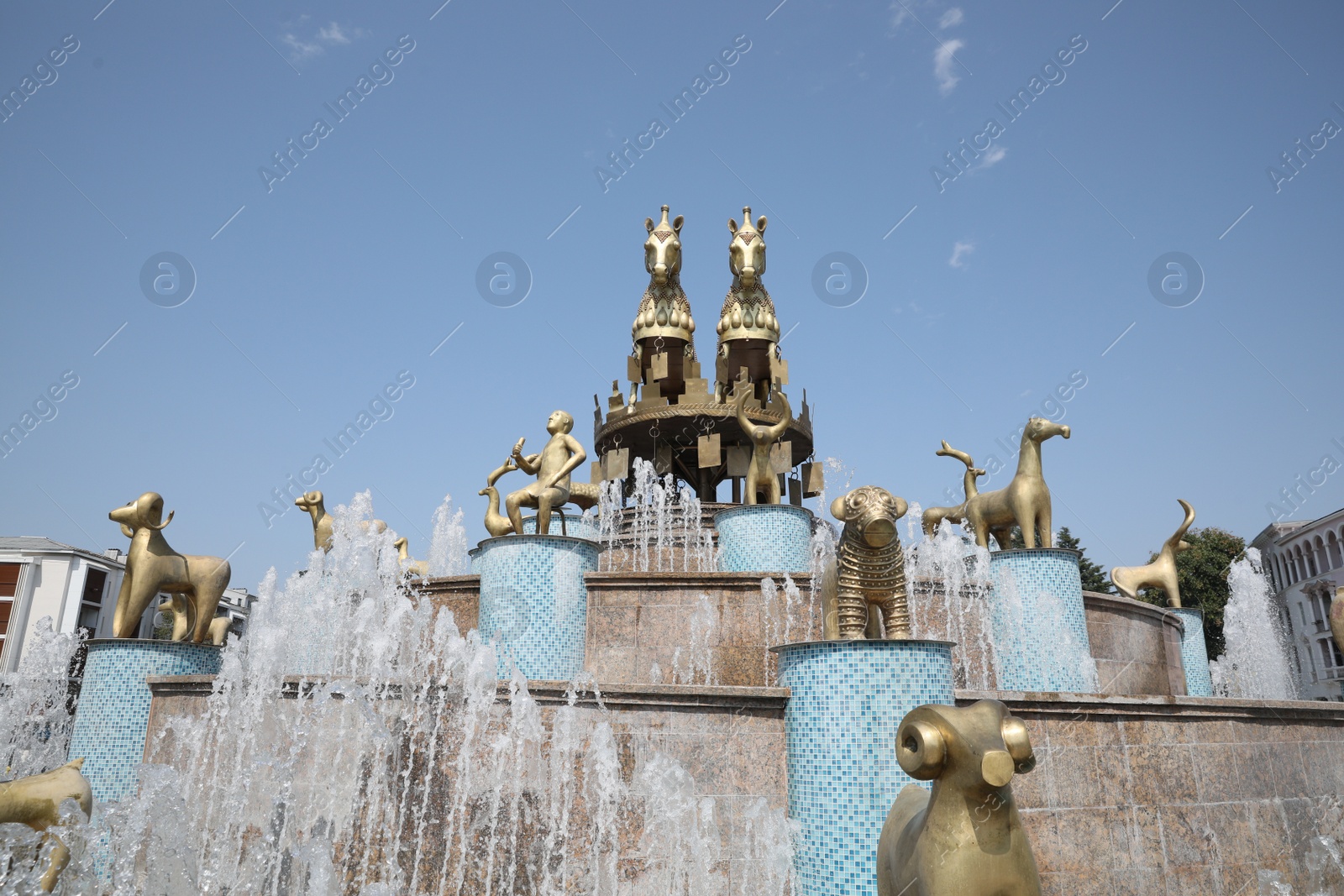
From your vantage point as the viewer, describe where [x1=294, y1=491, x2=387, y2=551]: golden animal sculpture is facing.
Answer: facing to the left of the viewer

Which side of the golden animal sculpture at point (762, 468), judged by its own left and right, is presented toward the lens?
front

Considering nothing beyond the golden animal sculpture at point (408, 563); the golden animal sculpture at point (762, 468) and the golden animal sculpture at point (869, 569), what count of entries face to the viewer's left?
1

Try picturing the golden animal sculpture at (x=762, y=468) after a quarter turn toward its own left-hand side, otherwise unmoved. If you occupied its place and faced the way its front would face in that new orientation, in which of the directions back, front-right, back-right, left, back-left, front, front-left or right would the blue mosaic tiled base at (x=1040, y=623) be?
front-right

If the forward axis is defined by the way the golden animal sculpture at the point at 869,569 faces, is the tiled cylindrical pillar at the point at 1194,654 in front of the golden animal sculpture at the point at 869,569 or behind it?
behind

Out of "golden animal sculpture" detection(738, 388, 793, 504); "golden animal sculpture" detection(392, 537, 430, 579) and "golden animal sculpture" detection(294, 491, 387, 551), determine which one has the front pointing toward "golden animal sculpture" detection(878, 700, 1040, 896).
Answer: "golden animal sculpture" detection(738, 388, 793, 504)

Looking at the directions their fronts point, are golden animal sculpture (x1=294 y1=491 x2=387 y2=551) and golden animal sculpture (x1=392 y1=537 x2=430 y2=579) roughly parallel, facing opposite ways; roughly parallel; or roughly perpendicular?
roughly parallel

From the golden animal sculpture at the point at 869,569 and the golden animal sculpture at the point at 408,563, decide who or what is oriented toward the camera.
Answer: the golden animal sculpture at the point at 869,569

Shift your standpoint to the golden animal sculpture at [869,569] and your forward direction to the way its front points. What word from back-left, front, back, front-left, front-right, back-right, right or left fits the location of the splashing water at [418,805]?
right

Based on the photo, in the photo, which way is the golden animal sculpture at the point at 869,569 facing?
toward the camera

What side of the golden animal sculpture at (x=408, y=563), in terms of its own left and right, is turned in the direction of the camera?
left

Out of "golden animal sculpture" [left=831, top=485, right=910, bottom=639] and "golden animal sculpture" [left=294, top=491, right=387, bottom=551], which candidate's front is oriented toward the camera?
"golden animal sculpture" [left=831, top=485, right=910, bottom=639]
